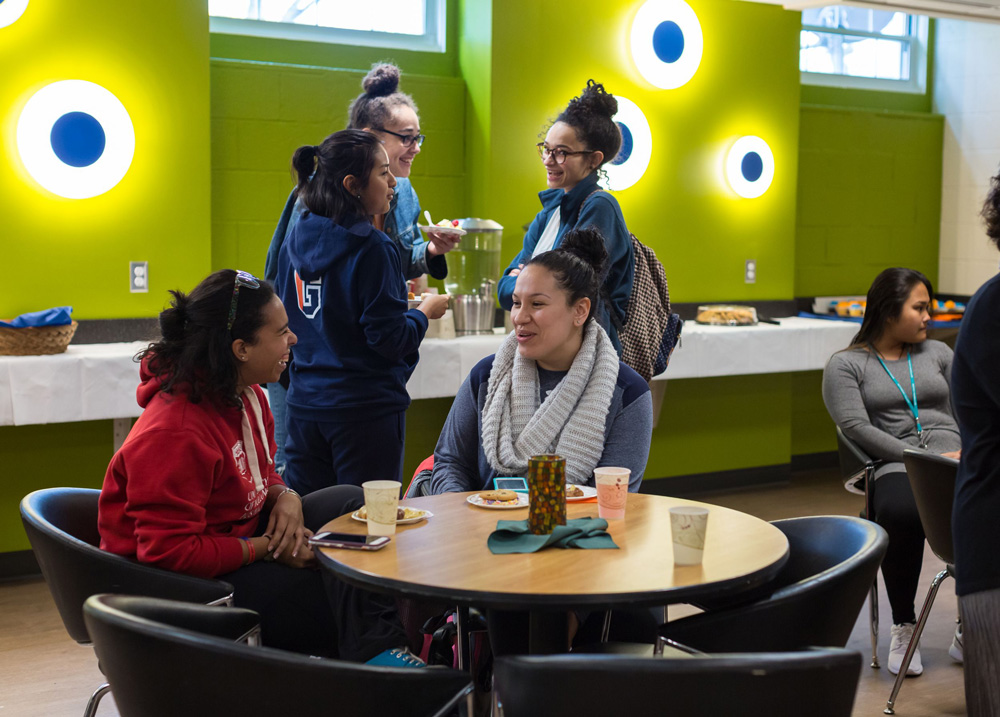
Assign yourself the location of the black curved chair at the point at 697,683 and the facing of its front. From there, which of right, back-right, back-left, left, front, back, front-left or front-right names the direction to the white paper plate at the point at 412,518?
front-left

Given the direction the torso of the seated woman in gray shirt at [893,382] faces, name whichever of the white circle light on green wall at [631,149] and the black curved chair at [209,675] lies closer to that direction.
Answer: the black curved chair

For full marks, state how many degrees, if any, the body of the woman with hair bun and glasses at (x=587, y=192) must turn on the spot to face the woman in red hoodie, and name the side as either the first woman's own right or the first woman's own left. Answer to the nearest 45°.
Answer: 0° — they already face them

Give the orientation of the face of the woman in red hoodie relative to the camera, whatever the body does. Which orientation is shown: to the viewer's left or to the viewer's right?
to the viewer's right

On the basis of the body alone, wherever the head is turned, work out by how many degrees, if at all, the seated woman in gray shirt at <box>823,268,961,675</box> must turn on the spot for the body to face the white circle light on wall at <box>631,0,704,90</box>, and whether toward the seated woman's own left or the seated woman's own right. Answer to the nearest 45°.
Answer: approximately 180°

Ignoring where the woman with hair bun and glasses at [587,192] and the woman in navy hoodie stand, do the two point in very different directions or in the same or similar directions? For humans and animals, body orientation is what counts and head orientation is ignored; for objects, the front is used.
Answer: very different directions

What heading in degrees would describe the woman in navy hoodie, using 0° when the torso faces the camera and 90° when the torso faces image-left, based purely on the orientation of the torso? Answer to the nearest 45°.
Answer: approximately 225°

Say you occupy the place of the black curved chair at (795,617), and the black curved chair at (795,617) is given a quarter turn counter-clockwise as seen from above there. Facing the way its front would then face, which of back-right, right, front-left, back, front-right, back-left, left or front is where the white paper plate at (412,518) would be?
right

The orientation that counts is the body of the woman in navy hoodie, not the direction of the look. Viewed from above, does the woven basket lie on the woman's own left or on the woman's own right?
on the woman's own left

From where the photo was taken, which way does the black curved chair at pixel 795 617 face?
to the viewer's left

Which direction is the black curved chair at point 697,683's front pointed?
away from the camera
